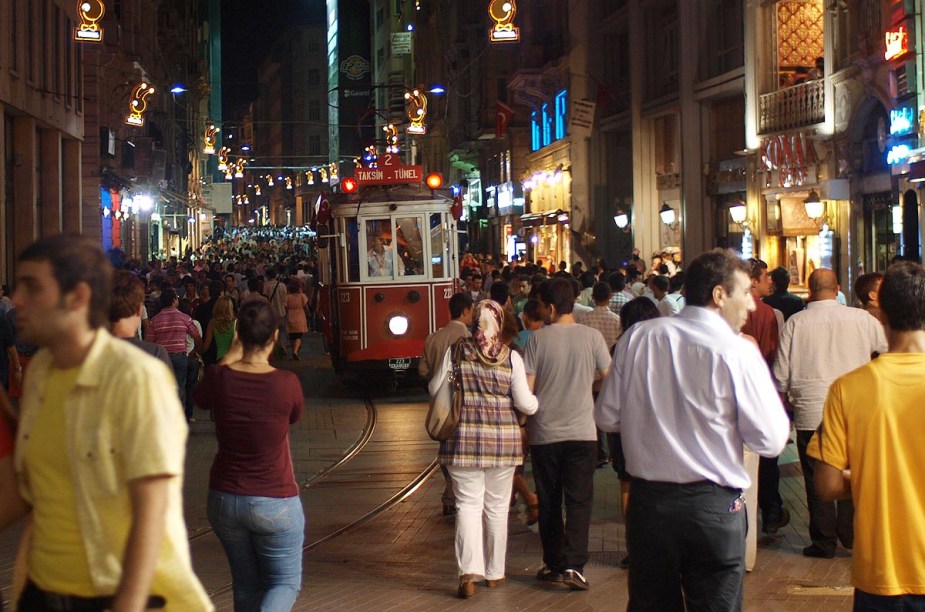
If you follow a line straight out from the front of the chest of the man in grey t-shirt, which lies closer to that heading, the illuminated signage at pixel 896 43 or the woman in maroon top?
the illuminated signage

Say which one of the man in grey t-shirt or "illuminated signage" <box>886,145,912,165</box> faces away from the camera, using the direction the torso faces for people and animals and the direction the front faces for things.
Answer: the man in grey t-shirt

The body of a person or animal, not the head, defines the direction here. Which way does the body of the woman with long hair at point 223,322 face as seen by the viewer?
away from the camera

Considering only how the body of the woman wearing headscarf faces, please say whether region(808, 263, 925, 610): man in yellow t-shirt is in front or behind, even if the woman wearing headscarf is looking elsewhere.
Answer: behind

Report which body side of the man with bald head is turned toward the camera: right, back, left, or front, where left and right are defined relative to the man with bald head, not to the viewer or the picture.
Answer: back

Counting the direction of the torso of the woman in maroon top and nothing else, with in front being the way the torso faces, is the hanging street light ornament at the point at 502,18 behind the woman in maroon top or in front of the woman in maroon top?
in front

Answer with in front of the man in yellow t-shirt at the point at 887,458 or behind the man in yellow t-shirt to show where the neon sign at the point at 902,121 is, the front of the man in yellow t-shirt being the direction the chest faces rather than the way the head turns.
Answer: in front

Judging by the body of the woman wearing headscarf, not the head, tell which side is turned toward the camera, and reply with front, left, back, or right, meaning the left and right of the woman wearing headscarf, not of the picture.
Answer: back

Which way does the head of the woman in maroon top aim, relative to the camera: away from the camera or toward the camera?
away from the camera

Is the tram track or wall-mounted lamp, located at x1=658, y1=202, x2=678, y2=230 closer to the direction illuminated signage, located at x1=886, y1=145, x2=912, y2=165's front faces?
the tram track

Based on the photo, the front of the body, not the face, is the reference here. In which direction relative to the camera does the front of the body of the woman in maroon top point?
away from the camera

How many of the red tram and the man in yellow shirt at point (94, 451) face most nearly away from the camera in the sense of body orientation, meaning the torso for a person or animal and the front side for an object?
0
